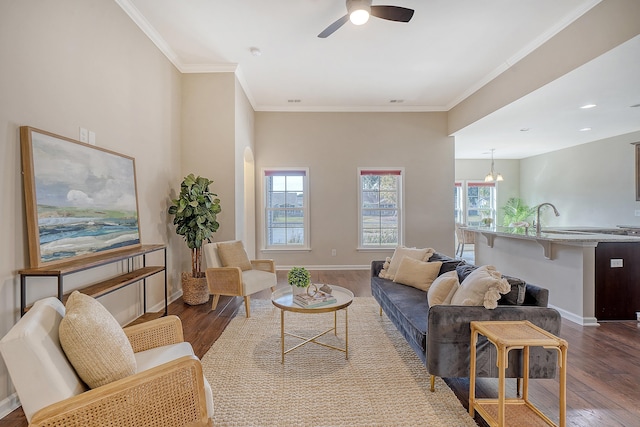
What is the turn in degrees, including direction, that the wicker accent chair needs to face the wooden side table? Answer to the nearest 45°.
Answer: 0° — it already faces it

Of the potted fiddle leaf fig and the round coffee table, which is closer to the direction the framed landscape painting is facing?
the round coffee table

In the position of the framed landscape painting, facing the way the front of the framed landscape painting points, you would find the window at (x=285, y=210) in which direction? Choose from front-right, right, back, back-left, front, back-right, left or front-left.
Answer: left

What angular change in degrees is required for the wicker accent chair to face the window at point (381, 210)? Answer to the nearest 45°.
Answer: approximately 90° to its left

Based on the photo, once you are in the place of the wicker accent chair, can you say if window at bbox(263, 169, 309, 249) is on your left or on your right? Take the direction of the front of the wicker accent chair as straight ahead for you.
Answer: on your left

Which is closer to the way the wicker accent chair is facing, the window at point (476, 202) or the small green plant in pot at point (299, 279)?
the small green plant in pot

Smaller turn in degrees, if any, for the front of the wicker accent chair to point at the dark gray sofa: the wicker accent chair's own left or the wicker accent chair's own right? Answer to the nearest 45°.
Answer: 0° — it already faces it

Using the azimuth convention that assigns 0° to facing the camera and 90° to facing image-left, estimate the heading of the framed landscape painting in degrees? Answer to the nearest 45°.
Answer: approximately 315°

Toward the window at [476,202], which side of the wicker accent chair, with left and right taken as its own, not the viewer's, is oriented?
left

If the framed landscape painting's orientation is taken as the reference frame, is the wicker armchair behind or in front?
in front

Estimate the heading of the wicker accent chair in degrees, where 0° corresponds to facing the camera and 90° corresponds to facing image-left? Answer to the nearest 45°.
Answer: approximately 315°
